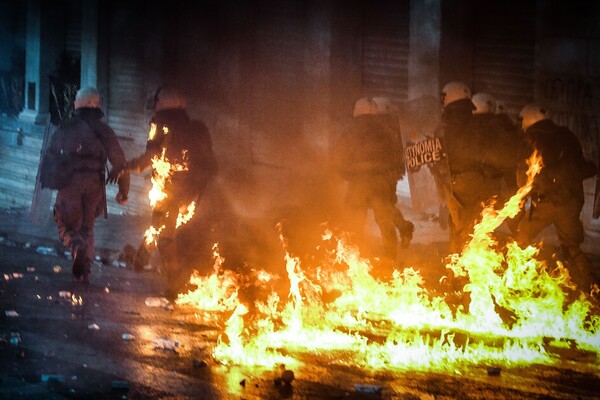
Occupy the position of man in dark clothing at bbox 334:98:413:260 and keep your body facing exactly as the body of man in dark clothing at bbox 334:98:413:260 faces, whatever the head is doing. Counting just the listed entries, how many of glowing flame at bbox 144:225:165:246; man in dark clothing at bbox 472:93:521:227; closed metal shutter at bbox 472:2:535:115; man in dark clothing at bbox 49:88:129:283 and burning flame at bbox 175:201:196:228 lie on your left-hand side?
3

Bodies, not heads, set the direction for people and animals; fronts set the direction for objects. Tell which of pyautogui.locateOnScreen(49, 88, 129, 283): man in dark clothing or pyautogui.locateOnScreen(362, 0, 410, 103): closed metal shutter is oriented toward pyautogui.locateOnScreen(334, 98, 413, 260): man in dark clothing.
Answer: the closed metal shutter

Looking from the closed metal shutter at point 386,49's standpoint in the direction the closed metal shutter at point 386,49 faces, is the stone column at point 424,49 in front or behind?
in front

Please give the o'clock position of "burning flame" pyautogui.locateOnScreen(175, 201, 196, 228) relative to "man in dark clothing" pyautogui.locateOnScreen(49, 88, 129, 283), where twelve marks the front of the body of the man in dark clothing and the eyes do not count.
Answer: The burning flame is roughly at 3 o'clock from the man in dark clothing.

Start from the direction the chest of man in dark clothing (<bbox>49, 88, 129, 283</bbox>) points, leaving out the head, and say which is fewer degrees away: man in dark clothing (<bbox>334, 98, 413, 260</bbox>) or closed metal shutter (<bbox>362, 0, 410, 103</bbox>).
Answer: the closed metal shutter

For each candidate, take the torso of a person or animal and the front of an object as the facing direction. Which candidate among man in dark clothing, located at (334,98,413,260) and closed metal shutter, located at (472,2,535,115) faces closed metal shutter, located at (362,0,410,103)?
the man in dark clothing

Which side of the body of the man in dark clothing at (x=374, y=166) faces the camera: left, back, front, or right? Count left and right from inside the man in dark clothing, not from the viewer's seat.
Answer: back

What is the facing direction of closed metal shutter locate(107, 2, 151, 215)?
toward the camera

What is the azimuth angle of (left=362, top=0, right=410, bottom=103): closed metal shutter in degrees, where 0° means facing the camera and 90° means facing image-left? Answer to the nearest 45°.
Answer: approximately 0°

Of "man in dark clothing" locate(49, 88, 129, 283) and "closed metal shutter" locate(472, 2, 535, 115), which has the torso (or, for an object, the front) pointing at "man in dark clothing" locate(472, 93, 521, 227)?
the closed metal shutter

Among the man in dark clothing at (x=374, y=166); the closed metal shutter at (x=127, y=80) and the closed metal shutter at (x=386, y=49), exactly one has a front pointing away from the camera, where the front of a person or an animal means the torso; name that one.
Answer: the man in dark clothing

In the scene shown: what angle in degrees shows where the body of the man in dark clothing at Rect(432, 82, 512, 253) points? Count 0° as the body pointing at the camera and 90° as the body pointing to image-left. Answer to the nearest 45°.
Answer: approximately 135°

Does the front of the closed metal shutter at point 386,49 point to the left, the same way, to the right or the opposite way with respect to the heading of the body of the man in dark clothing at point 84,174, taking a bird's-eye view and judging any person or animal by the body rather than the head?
the opposite way

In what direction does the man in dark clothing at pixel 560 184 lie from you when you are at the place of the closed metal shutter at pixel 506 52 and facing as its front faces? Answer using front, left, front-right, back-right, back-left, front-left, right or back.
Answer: front

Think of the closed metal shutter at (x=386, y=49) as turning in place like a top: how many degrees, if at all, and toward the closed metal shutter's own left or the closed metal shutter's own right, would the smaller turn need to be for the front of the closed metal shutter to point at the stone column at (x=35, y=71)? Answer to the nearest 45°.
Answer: approximately 135° to the closed metal shutter's own right

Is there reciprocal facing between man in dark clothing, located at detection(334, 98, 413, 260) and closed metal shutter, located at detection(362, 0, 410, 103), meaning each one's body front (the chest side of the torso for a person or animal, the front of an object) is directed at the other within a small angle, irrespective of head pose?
yes

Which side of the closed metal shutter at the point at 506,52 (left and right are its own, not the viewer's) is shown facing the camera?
front
